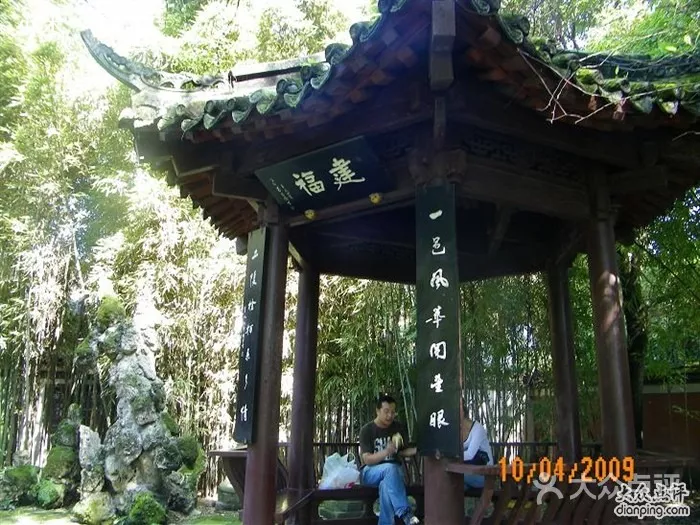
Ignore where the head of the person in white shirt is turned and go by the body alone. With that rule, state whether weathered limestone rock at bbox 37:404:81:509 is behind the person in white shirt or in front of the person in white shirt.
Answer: in front

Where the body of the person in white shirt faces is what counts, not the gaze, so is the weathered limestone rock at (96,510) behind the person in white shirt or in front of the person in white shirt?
in front

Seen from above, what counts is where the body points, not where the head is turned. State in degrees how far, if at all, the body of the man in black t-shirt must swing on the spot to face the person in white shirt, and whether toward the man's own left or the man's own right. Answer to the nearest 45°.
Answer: approximately 45° to the man's own left

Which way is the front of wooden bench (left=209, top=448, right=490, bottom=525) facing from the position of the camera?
facing the viewer and to the right of the viewer
